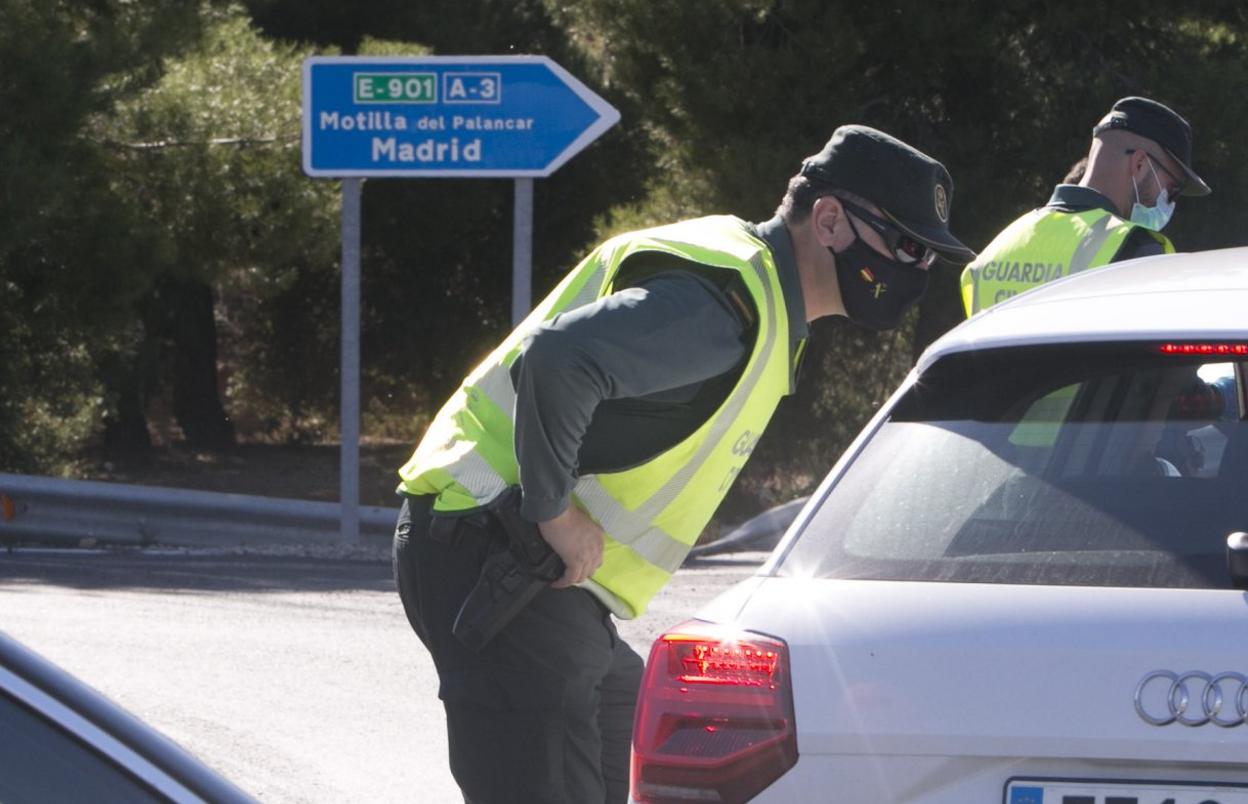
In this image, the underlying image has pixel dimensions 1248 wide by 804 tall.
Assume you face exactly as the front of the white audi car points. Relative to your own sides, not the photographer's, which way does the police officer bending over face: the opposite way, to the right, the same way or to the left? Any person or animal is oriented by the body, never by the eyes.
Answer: to the right

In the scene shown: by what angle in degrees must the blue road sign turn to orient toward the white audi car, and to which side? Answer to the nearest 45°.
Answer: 0° — it already faces it

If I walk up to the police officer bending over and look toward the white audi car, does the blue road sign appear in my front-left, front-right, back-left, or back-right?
back-left

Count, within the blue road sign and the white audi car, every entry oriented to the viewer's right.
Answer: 0

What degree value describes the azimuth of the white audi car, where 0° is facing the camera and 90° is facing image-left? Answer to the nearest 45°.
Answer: approximately 180°

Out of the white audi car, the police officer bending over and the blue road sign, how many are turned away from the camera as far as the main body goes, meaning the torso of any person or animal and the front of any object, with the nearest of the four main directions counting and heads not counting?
1

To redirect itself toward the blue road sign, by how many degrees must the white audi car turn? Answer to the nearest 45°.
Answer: approximately 45° to its left

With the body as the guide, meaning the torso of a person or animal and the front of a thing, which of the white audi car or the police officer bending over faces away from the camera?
the white audi car

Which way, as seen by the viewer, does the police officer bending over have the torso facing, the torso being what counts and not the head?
to the viewer's right

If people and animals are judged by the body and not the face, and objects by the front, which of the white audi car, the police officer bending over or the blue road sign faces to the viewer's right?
the police officer bending over
